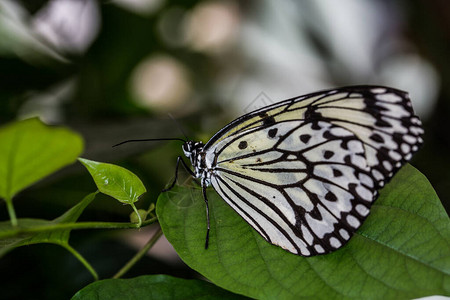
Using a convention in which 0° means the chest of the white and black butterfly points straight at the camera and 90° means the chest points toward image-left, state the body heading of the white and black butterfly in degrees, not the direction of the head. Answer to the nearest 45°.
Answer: approximately 90°
